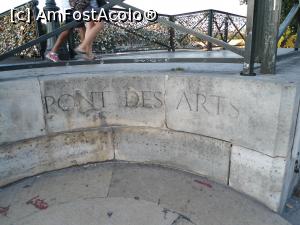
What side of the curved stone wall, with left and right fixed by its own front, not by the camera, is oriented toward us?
front

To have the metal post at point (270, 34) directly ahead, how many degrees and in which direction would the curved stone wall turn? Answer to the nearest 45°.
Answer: approximately 90° to its left

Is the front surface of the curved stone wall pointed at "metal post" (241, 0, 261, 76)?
no
